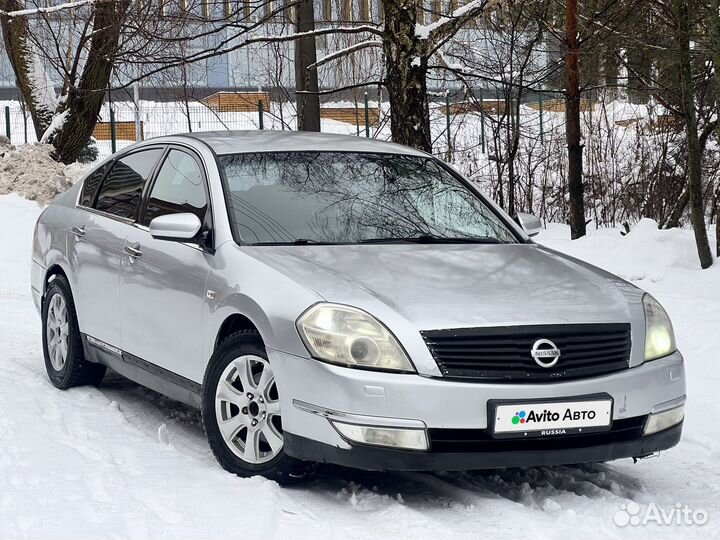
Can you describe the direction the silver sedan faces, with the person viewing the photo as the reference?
facing the viewer and to the right of the viewer

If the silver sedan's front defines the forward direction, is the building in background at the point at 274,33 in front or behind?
behind
